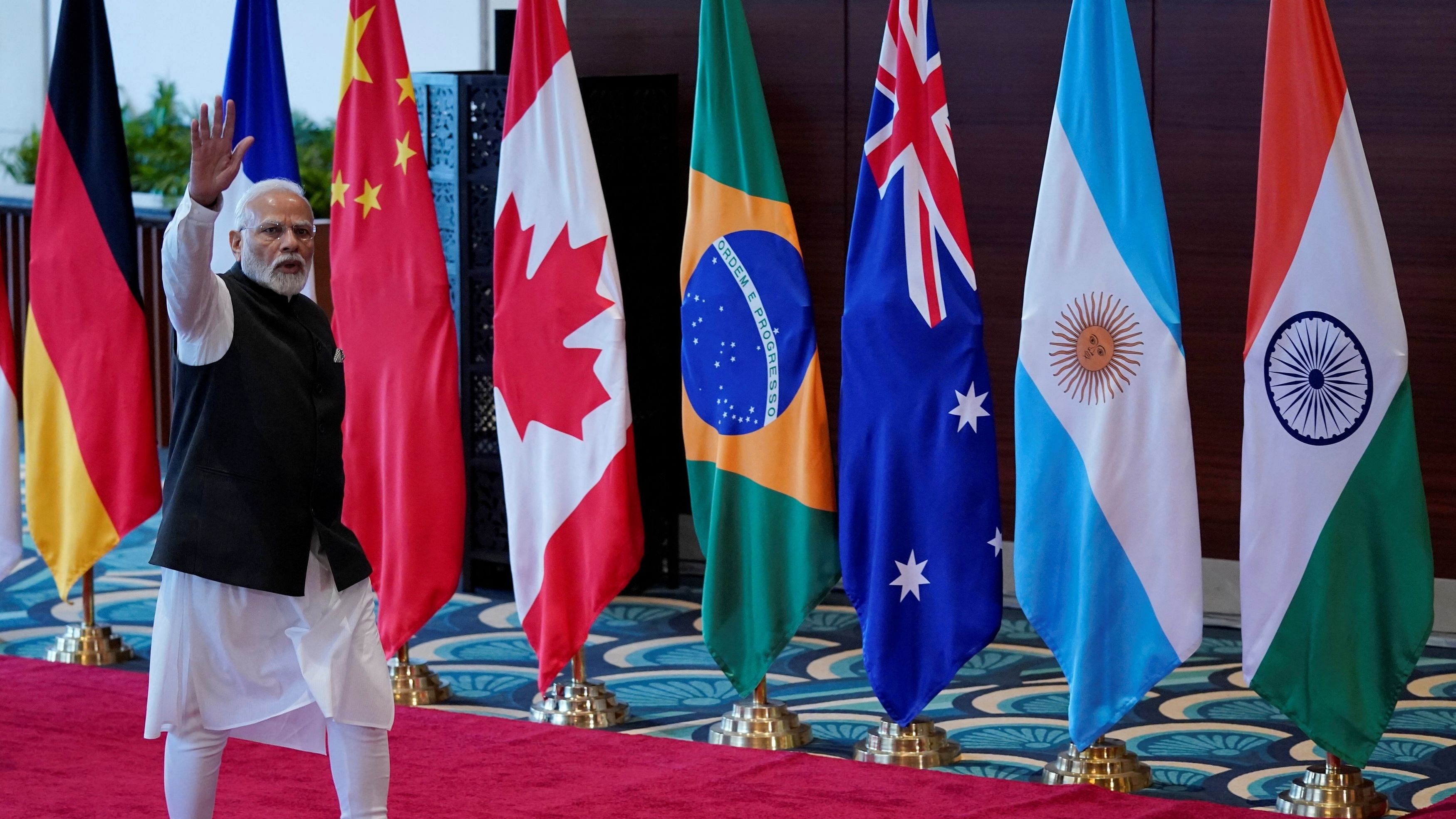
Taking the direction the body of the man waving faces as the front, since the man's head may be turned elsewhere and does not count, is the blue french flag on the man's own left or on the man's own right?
on the man's own left

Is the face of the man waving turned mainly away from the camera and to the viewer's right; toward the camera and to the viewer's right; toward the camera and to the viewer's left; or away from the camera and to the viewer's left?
toward the camera and to the viewer's right

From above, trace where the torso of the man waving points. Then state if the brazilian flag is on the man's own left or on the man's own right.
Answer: on the man's own left

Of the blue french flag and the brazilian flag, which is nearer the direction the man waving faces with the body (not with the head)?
the brazilian flag

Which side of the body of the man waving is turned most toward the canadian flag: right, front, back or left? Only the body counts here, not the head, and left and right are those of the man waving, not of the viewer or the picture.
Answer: left

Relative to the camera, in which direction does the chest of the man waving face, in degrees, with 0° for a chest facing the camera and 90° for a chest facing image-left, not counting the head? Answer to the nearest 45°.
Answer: approximately 315°

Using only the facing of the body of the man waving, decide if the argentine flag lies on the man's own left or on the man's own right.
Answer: on the man's own left

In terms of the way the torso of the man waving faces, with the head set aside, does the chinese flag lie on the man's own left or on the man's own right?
on the man's own left

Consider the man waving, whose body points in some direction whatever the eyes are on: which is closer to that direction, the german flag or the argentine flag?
the argentine flag

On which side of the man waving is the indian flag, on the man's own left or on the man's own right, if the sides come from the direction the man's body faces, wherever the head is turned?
on the man's own left
